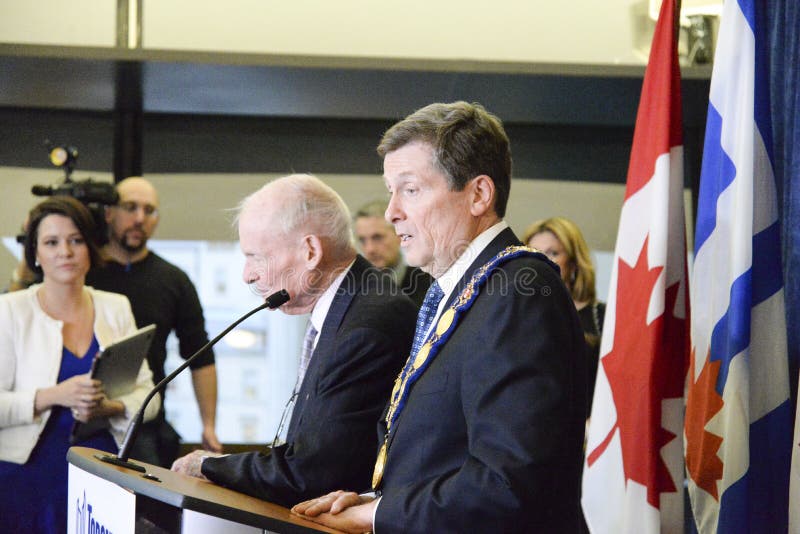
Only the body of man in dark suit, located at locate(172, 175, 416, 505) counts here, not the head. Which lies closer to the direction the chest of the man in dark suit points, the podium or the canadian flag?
the podium

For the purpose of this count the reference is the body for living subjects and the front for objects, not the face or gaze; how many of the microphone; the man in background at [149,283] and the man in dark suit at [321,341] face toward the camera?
1

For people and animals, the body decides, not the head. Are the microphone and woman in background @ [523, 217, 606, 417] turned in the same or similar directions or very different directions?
very different directions

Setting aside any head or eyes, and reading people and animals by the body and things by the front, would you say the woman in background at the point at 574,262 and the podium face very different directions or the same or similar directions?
same or similar directions

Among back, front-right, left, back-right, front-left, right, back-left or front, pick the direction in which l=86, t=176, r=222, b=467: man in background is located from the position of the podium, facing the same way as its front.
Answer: back-right

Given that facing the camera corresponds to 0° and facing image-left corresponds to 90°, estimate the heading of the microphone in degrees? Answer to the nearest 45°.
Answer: approximately 270°

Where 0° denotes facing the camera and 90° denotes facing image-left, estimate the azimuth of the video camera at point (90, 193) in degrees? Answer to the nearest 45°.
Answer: approximately 45°

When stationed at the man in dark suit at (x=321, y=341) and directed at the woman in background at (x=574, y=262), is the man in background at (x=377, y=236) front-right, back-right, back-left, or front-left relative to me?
front-left

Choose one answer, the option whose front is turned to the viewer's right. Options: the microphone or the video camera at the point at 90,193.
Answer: the microphone

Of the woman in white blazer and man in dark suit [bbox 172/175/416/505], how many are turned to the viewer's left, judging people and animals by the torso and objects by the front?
1

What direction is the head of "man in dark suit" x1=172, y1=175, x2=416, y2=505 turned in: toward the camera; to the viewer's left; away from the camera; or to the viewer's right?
to the viewer's left
